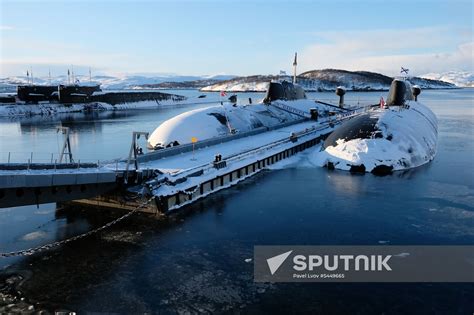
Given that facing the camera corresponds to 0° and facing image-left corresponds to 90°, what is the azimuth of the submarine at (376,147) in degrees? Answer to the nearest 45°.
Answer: approximately 45°

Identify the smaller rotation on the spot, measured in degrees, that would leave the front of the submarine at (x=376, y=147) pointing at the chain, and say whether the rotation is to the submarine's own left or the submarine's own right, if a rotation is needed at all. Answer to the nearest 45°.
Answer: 0° — it already faces it
